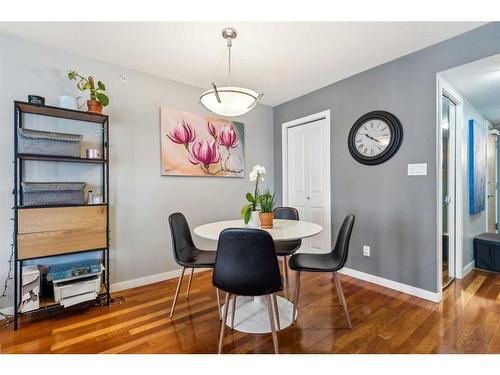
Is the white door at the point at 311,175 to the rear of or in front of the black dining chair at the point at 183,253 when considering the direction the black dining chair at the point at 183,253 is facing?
in front

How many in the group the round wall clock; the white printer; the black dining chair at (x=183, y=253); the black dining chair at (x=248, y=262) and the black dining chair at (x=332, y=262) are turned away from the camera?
1

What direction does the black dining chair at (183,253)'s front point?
to the viewer's right

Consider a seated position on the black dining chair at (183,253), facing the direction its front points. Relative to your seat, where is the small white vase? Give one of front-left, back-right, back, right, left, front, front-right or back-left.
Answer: front

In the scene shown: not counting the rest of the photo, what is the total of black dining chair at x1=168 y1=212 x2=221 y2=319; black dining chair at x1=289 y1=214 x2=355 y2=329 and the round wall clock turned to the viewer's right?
1

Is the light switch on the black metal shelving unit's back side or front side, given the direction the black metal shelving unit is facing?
on the front side

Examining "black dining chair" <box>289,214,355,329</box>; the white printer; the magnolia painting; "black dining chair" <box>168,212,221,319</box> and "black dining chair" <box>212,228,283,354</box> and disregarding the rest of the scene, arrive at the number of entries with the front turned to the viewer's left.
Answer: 1

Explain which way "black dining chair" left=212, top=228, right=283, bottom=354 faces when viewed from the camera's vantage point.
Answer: facing away from the viewer

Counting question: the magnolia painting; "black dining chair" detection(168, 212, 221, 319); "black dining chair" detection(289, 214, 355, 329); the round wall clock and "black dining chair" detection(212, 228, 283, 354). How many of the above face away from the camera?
1

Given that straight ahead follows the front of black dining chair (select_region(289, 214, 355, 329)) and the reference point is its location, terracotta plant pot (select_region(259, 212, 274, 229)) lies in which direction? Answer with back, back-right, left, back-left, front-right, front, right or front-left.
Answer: front

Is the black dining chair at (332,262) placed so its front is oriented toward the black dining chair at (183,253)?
yes

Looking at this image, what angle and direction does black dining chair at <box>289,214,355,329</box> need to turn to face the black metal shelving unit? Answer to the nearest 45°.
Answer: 0° — it already faces it

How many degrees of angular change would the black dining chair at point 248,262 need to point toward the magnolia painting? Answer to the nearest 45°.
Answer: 0° — it already faces it

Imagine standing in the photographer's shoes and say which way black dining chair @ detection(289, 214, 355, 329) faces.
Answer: facing to the left of the viewer

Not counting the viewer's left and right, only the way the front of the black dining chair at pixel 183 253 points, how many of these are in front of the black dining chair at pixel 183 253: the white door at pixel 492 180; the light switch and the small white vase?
3

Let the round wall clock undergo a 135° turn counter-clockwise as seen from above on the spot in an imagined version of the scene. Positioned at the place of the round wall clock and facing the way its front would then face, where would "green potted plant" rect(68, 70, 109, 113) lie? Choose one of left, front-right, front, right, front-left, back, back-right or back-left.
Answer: back-right

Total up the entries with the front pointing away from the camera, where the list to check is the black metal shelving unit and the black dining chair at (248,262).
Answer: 1

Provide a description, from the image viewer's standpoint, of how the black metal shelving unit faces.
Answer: facing the viewer and to the right of the viewer

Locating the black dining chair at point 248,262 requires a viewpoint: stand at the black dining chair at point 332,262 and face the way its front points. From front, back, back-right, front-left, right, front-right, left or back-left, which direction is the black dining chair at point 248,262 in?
front-left
